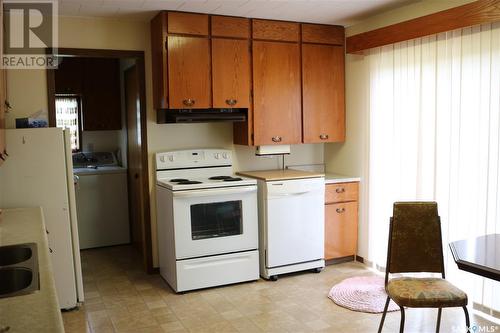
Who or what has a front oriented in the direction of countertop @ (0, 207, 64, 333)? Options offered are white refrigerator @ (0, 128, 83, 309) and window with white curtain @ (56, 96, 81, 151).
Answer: the window with white curtain

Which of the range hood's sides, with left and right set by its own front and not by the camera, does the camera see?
front

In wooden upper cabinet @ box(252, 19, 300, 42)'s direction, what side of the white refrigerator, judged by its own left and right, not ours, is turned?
front

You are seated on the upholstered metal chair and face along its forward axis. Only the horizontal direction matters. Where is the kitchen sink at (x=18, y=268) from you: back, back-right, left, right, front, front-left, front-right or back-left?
right

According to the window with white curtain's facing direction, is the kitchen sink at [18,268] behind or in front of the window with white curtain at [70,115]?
in front

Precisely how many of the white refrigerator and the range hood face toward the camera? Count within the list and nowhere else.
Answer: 1

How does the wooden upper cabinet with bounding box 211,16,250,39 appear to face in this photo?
toward the camera

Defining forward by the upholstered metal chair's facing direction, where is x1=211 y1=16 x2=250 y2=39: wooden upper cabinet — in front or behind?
behind

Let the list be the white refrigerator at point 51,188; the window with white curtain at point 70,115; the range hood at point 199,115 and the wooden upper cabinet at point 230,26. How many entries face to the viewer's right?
1

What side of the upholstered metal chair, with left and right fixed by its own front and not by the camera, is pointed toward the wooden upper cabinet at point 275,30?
back

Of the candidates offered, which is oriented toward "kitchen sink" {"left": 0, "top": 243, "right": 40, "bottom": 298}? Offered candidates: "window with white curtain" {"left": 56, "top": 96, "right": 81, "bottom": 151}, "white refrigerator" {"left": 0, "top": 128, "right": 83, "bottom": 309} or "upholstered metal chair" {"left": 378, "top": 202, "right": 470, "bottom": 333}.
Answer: the window with white curtain

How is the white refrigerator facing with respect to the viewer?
to the viewer's right
